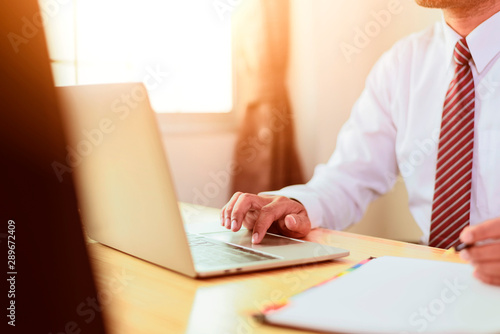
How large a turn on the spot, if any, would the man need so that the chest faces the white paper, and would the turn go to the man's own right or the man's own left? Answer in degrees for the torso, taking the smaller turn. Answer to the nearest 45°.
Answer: approximately 45° to the man's own left

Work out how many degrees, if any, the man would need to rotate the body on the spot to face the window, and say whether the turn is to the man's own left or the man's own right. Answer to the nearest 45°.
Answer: approximately 90° to the man's own right

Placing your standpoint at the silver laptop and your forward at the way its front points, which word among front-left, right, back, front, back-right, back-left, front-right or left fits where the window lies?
front-left

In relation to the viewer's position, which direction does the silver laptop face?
facing away from the viewer and to the right of the viewer

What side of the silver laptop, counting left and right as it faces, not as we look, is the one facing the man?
front

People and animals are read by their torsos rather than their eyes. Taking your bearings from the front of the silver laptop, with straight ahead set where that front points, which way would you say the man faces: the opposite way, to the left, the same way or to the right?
the opposite way

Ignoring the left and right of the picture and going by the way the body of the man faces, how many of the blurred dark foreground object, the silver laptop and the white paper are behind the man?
0

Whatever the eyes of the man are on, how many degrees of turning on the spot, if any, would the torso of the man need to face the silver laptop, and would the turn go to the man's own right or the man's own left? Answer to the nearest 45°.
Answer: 0° — they already face it

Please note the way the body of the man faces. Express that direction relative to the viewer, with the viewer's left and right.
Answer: facing the viewer and to the left of the viewer
